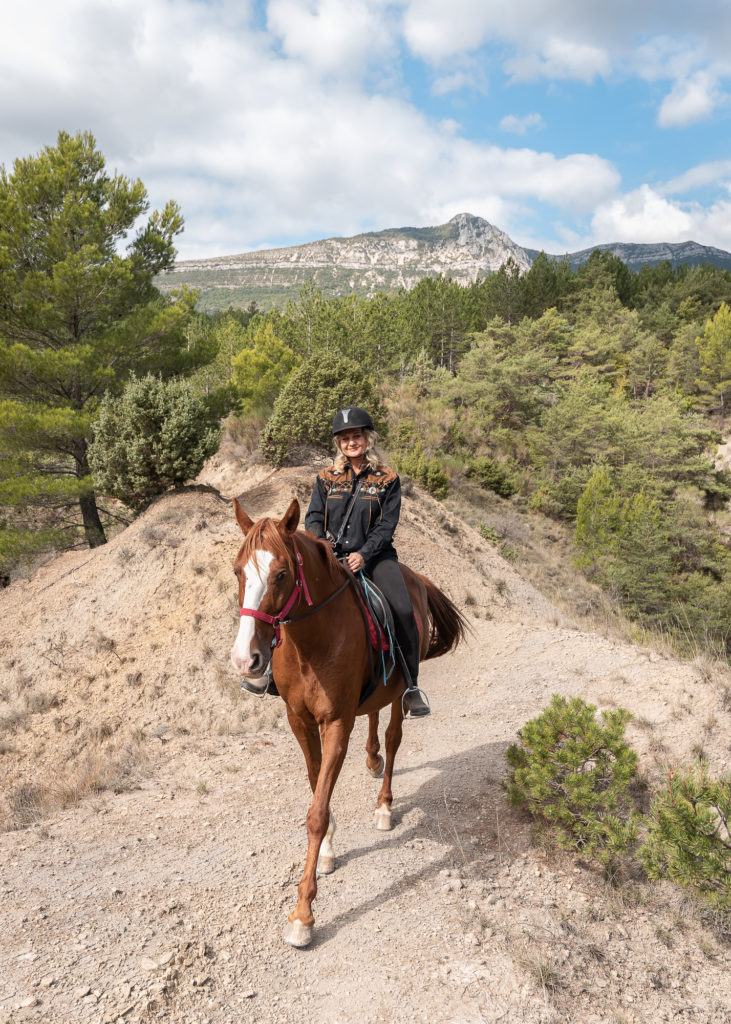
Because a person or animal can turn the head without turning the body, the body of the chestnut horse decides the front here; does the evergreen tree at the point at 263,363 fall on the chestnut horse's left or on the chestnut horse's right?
on the chestnut horse's right

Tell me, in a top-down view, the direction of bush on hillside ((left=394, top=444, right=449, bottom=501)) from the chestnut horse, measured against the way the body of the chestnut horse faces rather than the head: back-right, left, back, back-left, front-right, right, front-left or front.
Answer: back-right

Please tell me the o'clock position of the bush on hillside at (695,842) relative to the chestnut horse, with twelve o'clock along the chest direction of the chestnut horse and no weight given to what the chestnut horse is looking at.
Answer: The bush on hillside is roughly at 8 o'clock from the chestnut horse.

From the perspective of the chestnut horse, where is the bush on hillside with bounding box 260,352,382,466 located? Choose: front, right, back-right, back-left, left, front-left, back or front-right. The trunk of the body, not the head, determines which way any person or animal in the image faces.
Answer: back-right

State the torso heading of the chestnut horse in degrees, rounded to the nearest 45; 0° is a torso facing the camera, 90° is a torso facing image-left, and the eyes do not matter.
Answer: approximately 45°

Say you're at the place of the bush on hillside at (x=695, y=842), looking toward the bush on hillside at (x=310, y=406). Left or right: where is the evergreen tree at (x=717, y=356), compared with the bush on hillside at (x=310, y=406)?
right

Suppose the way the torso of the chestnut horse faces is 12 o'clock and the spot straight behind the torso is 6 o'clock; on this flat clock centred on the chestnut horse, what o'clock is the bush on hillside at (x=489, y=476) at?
The bush on hillside is roughly at 5 o'clock from the chestnut horse.

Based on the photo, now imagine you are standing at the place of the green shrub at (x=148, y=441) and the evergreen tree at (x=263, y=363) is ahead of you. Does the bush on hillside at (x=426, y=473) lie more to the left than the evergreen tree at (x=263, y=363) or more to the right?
right

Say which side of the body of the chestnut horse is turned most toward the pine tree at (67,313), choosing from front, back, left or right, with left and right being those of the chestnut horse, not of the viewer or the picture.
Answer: right

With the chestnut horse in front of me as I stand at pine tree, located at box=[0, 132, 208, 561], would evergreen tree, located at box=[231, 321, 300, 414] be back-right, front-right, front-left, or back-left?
back-left
